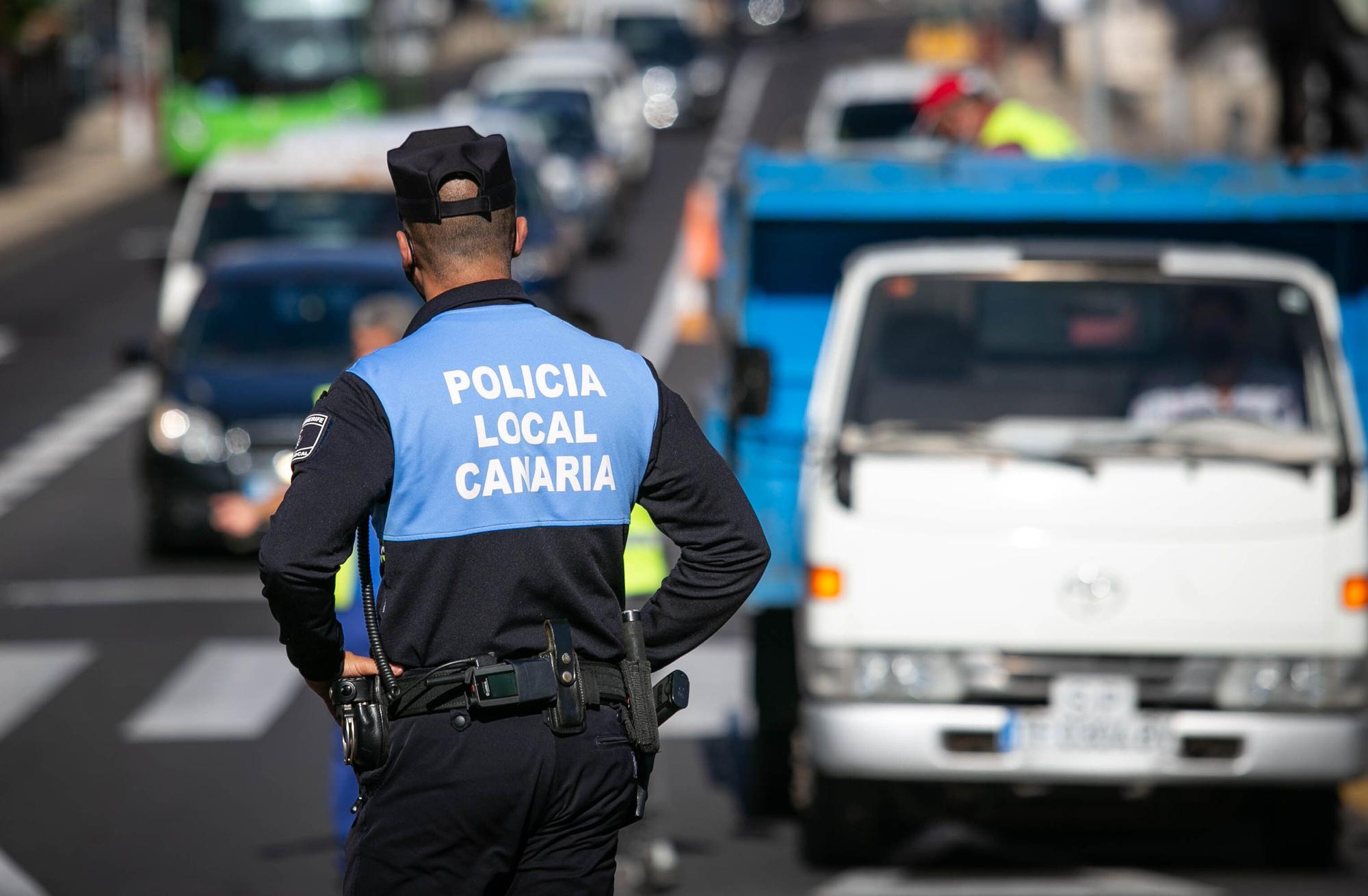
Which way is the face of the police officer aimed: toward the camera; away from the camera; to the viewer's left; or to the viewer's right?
away from the camera

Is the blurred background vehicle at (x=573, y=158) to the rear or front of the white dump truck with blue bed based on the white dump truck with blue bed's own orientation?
to the rear

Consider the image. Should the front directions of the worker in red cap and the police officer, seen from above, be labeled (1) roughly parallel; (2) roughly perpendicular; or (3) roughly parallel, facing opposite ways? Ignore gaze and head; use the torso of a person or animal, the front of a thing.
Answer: roughly perpendicular

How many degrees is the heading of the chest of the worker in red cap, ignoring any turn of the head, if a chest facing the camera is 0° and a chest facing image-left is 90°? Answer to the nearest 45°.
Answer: approximately 90°

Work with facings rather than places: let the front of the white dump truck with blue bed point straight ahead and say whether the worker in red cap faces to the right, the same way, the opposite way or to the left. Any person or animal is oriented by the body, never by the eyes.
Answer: to the right

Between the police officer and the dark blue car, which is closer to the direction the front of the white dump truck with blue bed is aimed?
the police officer

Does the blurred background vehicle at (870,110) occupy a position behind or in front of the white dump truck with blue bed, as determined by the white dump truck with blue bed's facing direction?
behind

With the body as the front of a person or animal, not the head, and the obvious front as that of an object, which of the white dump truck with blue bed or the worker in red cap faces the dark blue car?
the worker in red cap

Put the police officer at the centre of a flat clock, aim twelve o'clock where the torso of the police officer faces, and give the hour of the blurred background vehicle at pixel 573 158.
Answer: The blurred background vehicle is roughly at 12 o'clock from the police officer.

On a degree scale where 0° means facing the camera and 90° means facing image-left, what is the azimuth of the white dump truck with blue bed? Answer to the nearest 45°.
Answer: approximately 0°

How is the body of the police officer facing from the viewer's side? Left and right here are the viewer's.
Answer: facing away from the viewer
